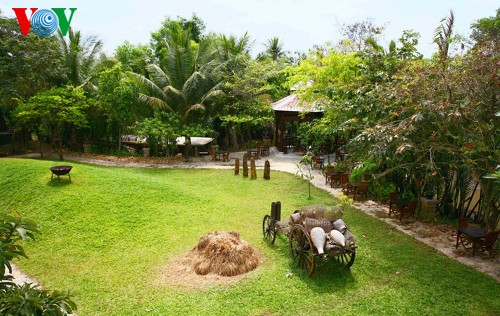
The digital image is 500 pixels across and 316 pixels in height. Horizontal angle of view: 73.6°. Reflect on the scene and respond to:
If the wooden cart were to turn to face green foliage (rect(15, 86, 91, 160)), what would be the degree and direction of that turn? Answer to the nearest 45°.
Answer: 0° — it already faces it

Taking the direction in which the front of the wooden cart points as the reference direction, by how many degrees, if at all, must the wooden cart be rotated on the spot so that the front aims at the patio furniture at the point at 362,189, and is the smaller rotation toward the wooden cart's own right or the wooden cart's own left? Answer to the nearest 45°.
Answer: approximately 45° to the wooden cart's own right

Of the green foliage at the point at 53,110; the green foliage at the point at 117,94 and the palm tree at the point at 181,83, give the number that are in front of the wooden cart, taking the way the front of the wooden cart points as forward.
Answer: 3

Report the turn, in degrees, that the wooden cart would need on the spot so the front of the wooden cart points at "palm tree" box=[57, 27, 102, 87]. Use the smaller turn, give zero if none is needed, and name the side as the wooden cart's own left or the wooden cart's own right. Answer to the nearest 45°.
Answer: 0° — it already faces it

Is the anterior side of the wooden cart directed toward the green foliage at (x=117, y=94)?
yes

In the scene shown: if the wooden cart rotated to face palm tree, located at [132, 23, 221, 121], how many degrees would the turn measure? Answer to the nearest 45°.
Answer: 0° — it already faces it

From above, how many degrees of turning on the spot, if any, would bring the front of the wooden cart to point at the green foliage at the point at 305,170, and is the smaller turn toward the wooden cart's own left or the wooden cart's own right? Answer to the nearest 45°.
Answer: approximately 45° to the wooden cart's own right

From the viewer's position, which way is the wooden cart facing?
facing away from the viewer and to the left of the viewer

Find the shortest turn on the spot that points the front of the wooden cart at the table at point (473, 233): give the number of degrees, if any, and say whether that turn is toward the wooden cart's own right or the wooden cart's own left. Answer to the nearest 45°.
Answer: approximately 135° to the wooden cart's own right

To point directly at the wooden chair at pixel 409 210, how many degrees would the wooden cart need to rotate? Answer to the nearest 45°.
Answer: approximately 90° to its right

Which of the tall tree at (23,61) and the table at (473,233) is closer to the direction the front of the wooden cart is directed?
the tall tree
